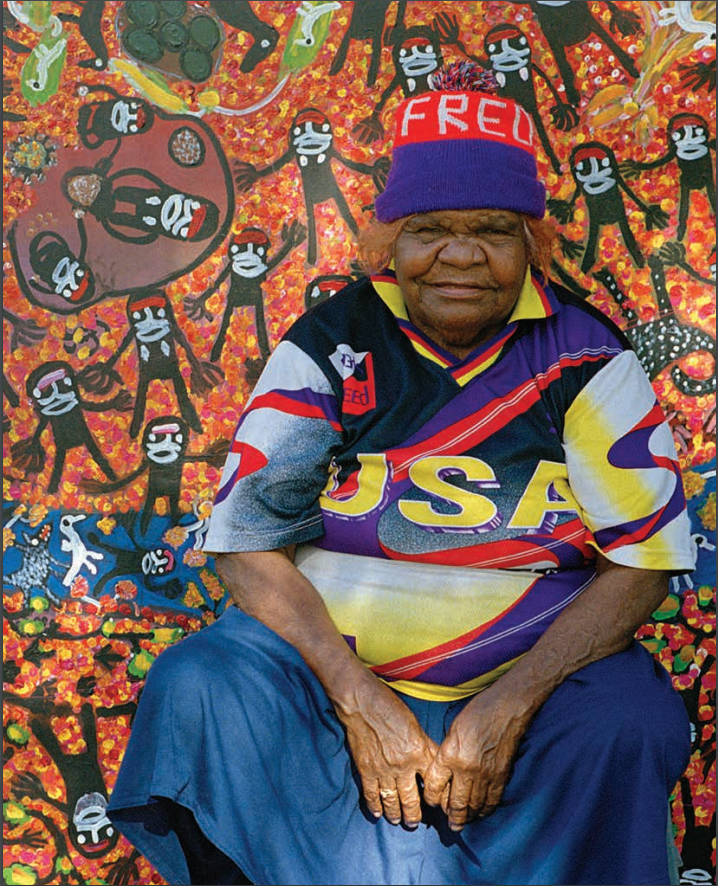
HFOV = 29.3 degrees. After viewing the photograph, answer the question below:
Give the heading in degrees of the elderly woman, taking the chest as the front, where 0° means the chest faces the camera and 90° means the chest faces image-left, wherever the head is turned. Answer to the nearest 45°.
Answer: approximately 0°
